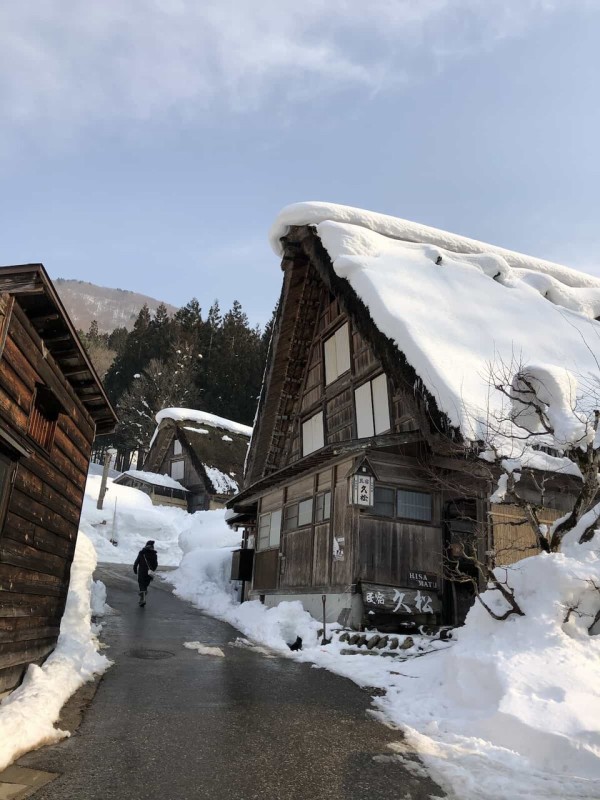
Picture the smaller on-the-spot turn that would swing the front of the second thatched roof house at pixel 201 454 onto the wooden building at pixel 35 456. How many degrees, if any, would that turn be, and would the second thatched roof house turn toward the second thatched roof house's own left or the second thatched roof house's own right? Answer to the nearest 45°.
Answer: approximately 45° to the second thatched roof house's own left

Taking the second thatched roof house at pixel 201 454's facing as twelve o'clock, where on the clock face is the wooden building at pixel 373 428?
The wooden building is roughly at 10 o'clock from the second thatched roof house.

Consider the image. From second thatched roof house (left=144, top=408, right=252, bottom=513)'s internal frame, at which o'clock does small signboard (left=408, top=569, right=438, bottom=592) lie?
The small signboard is roughly at 10 o'clock from the second thatched roof house.

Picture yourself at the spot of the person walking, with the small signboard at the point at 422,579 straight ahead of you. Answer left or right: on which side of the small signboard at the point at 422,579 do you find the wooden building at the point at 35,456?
right

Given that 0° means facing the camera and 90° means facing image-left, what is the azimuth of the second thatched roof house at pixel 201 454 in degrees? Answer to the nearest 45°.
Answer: approximately 45°

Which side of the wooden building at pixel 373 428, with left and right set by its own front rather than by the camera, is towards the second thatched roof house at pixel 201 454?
right

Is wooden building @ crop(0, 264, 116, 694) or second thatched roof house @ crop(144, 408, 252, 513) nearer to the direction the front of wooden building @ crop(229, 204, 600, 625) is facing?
the wooden building

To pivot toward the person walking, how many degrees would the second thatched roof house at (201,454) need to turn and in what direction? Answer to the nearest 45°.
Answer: approximately 45° to its left
